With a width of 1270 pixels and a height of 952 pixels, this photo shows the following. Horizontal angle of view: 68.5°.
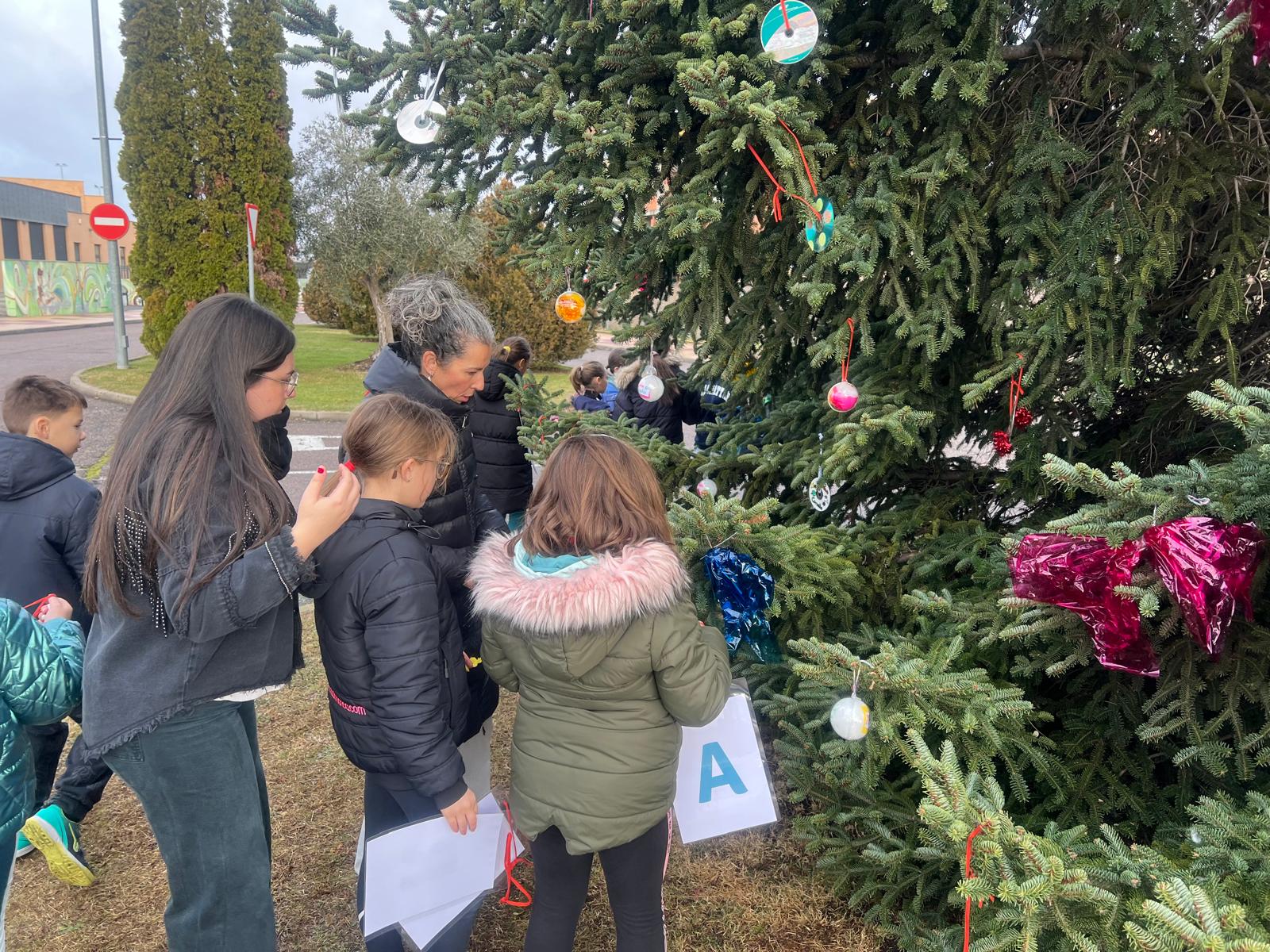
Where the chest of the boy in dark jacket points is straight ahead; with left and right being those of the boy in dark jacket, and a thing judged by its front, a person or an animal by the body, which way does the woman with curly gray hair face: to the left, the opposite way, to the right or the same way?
to the right

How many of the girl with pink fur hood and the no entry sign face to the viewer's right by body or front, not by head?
0

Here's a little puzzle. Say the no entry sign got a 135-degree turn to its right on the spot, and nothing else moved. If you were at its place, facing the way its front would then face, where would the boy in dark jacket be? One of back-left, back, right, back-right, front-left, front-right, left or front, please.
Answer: back-left

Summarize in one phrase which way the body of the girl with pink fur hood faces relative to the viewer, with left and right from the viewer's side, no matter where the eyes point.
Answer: facing away from the viewer

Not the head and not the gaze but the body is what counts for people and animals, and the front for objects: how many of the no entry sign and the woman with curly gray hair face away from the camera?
0

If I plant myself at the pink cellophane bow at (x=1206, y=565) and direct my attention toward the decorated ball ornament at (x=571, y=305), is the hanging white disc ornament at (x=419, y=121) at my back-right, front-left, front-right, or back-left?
front-left

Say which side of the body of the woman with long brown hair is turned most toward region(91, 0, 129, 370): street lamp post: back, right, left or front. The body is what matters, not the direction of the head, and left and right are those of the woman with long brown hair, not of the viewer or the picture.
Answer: left

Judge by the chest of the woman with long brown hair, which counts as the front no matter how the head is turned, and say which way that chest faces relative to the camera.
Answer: to the viewer's right

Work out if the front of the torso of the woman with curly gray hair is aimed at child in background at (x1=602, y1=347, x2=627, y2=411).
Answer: no

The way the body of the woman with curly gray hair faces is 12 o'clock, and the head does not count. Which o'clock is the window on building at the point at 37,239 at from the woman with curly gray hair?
The window on building is roughly at 8 o'clock from the woman with curly gray hair.

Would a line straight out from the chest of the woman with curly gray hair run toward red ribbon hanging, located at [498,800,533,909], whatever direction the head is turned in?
no

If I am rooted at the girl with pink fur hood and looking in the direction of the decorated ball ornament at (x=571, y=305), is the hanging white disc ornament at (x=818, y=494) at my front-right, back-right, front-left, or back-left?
front-right
